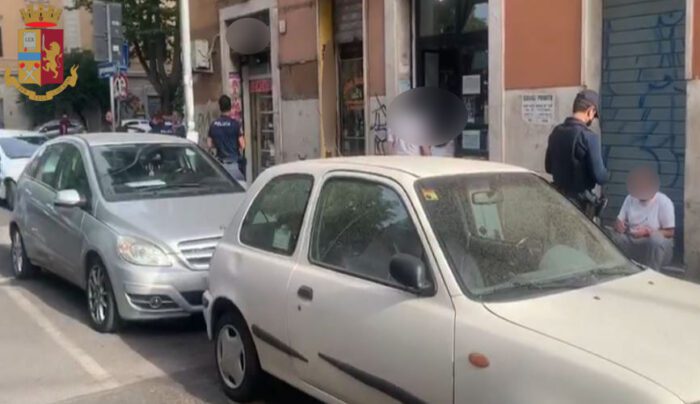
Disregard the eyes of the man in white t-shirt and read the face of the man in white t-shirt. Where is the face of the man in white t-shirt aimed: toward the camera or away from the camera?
toward the camera

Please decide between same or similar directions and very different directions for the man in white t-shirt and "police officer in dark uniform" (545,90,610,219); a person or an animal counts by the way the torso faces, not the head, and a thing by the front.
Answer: very different directions

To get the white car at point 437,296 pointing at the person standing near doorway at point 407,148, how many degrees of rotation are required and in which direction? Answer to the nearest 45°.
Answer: approximately 135° to its left

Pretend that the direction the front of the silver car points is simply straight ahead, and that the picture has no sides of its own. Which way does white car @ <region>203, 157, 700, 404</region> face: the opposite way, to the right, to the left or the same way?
the same way

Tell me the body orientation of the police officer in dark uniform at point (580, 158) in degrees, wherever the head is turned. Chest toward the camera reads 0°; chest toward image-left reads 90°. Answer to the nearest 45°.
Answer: approximately 225°

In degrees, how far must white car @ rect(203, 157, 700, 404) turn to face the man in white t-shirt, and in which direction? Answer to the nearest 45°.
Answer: approximately 90° to its left

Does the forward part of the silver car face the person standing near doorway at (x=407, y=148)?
no

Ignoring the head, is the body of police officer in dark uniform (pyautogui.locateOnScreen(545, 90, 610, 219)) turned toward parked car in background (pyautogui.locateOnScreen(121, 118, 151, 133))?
no

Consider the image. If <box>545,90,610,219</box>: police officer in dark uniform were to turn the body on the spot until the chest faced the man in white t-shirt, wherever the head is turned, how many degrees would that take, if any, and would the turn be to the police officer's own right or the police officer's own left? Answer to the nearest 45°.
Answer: approximately 45° to the police officer's own right

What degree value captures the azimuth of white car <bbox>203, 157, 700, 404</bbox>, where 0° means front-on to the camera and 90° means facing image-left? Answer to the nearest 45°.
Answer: approximately 315°

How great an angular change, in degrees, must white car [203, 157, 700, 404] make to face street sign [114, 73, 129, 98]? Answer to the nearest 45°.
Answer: approximately 180°

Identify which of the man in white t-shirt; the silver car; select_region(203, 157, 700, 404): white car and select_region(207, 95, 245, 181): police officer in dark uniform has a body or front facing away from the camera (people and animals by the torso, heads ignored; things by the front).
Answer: the police officer in dark uniform

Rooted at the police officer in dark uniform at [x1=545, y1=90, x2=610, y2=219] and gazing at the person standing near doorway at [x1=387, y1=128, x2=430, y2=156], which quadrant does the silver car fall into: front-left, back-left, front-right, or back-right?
front-left

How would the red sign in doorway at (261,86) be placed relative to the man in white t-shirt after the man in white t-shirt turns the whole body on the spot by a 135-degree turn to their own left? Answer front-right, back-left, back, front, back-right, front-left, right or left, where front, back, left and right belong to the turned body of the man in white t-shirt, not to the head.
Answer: back-left

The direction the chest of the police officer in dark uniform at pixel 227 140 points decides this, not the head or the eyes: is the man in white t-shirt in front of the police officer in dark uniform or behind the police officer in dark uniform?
behind

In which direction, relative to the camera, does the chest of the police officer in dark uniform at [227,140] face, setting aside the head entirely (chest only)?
away from the camera

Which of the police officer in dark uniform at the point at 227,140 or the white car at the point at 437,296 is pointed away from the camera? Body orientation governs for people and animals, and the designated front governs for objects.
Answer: the police officer in dark uniform

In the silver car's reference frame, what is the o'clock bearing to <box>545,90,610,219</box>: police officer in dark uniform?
The police officer in dark uniform is roughly at 11 o'clock from the silver car.

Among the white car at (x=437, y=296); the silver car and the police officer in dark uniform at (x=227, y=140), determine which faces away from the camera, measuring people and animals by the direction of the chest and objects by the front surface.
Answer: the police officer in dark uniform
